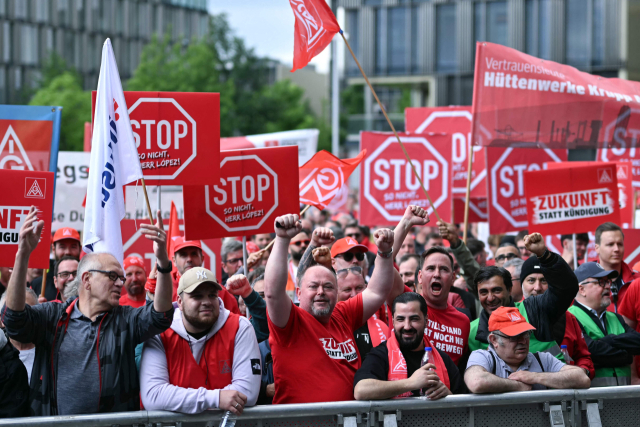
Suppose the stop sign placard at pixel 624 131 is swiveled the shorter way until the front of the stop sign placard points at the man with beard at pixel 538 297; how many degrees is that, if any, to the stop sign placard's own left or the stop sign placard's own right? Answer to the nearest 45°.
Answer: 0° — it already faces them

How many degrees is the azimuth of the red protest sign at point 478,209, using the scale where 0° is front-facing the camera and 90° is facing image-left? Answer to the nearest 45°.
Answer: approximately 0°

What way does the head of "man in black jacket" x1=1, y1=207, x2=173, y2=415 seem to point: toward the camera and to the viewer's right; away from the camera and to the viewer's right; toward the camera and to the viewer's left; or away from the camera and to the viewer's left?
toward the camera and to the viewer's right

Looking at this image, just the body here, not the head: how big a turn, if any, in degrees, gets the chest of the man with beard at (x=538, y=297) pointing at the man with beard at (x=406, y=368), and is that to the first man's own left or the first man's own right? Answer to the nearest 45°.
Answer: approximately 45° to the first man's own right

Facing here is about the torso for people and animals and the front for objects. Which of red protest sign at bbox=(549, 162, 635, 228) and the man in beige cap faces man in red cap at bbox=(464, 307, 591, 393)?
the red protest sign
